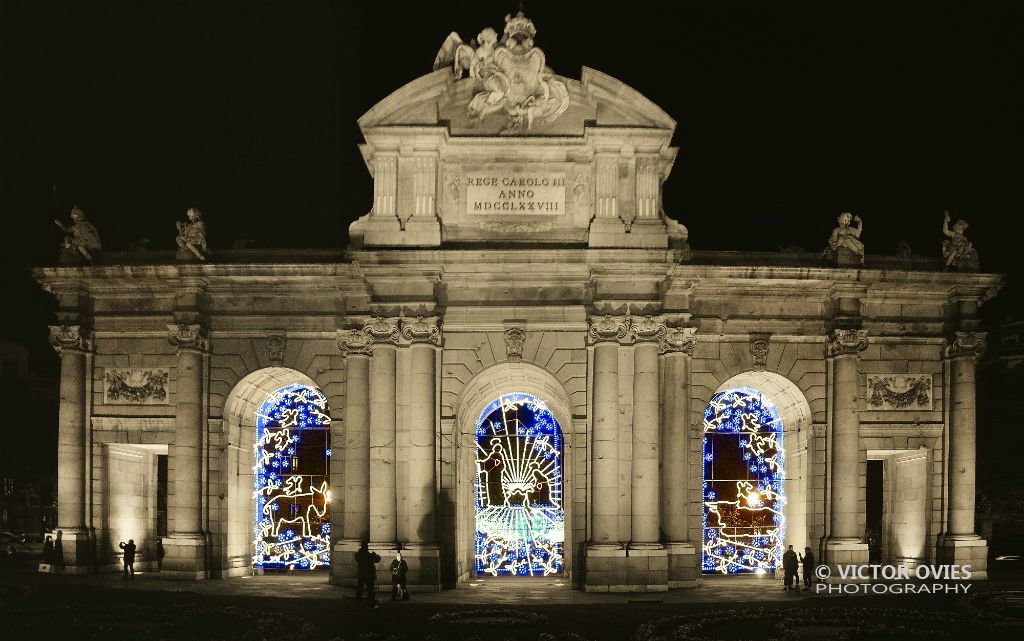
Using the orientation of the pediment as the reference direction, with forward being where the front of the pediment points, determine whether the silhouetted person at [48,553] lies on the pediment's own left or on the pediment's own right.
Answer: on the pediment's own right

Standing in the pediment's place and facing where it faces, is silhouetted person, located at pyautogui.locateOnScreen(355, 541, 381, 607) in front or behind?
in front

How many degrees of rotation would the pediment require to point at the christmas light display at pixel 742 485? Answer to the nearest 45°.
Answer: approximately 135° to its left

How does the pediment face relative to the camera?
toward the camera
